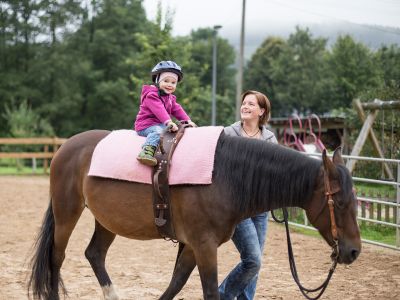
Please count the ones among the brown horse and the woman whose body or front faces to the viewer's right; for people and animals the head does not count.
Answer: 1

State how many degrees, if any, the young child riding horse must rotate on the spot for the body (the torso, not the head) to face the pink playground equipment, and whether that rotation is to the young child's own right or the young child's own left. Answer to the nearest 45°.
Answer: approximately 135° to the young child's own left

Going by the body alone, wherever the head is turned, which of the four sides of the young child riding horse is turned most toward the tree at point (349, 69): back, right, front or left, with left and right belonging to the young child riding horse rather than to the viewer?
left

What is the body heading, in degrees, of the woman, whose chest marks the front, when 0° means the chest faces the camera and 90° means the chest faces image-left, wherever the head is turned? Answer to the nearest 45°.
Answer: approximately 315°

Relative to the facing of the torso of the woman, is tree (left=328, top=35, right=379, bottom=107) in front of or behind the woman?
behind

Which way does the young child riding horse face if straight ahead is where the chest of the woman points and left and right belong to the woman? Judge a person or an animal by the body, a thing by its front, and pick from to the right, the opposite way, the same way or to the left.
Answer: to the left

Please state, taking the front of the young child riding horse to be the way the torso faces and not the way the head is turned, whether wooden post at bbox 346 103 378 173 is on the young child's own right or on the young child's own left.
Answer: on the young child's own left

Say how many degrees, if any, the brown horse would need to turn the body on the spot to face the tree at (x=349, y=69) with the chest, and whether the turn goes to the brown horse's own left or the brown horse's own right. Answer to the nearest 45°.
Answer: approximately 90° to the brown horse's own left

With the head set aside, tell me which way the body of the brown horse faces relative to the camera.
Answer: to the viewer's right

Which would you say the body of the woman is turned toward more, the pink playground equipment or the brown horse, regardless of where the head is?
the brown horse
